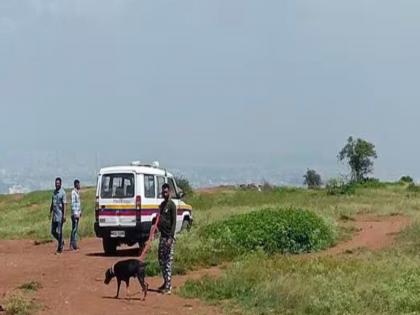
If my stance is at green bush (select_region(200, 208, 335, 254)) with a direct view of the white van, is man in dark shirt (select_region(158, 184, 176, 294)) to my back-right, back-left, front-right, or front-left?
front-left

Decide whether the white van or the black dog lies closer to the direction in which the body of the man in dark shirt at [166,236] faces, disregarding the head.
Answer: the black dog

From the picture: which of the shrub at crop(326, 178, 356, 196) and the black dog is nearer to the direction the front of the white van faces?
the shrub

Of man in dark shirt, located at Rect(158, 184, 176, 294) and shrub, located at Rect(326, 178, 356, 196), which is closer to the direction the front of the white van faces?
the shrub

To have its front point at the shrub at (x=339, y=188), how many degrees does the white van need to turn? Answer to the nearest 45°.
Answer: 0° — it already faces it

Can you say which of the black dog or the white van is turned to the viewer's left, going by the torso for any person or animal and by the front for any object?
the black dog

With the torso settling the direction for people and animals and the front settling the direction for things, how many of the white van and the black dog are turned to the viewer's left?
1

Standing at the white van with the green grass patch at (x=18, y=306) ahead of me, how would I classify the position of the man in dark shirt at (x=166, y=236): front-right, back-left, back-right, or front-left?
front-left

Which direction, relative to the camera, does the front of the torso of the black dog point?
to the viewer's left

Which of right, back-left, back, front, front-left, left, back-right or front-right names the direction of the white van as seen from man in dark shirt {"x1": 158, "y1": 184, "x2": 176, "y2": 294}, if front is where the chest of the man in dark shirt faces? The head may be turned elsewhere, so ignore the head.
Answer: back-right

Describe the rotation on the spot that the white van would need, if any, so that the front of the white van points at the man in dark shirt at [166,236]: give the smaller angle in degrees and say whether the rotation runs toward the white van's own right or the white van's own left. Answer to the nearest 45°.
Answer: approximately 135° to the white van's own right

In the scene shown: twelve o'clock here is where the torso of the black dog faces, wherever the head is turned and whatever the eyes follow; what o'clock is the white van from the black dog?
The white van is roughly at 3 o'clock from the black dog.

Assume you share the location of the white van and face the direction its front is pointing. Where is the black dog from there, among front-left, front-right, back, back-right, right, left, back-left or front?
back-right

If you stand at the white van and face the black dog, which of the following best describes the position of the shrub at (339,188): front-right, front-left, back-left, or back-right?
back-left

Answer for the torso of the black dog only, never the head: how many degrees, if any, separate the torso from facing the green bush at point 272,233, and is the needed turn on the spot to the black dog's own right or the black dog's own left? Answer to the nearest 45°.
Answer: approximately 135° to the black dog's own right

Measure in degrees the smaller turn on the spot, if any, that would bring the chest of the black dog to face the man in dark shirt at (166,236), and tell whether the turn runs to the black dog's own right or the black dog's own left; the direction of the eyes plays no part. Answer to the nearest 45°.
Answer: approximately 135° to the black dog's own right
